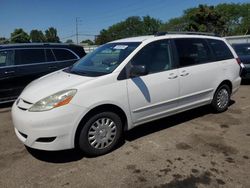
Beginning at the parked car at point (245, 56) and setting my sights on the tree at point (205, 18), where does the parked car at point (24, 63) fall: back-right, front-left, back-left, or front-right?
back-left

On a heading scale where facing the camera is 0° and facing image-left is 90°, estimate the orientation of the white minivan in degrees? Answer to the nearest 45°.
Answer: approximately 45°

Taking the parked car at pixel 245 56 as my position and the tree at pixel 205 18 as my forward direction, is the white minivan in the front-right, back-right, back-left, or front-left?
back-left

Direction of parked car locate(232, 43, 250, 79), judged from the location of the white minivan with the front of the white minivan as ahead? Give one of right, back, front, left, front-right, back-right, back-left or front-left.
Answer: back

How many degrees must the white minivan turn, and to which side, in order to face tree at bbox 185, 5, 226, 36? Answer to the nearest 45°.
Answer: approximately 135° to its right
